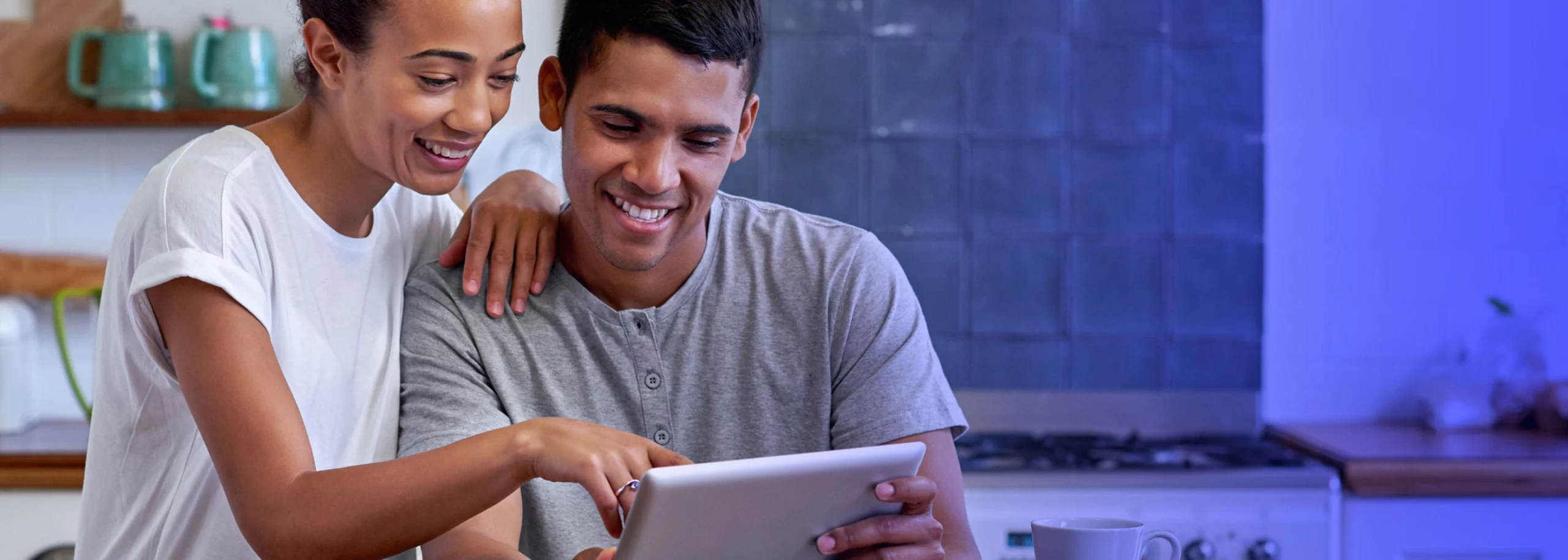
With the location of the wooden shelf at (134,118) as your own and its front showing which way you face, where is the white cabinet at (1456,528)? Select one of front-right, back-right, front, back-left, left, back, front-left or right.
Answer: front-left

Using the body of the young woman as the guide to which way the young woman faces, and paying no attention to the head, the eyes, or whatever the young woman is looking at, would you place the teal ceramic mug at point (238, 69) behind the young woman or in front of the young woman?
behind

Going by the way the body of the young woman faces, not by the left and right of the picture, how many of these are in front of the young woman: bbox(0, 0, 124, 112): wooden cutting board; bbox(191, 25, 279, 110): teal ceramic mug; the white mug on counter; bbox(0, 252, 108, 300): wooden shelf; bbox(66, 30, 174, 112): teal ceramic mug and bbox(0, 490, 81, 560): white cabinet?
1

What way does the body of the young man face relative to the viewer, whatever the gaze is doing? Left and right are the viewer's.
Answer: facing the viewer

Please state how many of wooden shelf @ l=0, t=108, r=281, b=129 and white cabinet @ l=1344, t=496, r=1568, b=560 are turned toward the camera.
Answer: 2

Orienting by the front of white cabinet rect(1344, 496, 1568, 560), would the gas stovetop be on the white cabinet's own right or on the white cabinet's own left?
on the white cabinet's own right

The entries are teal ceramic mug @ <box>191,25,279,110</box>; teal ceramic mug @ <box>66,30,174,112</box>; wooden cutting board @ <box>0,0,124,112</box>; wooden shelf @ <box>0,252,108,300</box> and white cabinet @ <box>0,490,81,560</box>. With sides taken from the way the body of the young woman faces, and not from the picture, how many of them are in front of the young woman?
0

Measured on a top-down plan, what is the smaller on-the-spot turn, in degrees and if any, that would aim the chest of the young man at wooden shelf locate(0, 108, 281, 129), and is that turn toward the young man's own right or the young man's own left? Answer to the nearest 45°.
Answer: approximately 135° to the young man's own right

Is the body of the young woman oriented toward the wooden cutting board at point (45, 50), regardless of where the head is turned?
no

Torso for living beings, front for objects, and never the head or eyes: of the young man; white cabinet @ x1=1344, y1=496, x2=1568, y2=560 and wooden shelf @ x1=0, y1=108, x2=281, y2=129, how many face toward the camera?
3

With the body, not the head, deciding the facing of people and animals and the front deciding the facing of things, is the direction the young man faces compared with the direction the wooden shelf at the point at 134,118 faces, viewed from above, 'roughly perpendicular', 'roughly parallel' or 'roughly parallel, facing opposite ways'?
roughly parallel

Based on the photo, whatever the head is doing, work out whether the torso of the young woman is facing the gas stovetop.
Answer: no

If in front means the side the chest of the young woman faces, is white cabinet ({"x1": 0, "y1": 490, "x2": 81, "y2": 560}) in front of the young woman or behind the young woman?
behind

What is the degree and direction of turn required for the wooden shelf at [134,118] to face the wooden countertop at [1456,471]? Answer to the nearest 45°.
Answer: approximately 45° to its left

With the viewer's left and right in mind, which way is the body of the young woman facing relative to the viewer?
facing the viewer and to the right of the viewer

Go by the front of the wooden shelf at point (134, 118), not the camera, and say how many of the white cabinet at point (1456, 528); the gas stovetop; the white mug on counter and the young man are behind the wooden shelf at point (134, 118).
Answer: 0

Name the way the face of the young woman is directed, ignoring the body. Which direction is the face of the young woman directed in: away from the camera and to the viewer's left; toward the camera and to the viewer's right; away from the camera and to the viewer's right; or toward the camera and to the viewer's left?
toward the camera and to the viewer's right

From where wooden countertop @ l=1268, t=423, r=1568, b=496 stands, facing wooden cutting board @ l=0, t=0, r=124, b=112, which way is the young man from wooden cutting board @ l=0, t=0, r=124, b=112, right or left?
left

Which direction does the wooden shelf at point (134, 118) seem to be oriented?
toward the camera

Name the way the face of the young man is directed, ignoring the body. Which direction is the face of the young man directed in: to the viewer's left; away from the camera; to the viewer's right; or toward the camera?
toward the camera
